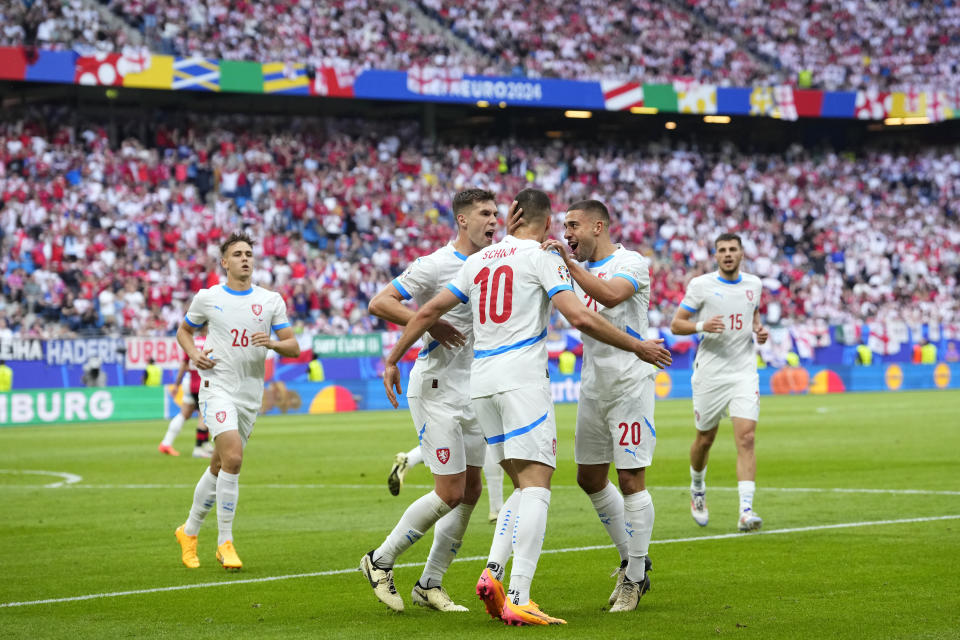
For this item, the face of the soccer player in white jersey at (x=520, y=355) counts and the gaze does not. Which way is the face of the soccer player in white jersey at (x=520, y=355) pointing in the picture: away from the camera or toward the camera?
away from the camera

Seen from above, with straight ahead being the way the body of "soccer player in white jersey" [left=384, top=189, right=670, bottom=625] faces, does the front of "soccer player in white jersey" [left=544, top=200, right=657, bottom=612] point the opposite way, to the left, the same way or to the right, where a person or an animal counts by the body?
the opposite way

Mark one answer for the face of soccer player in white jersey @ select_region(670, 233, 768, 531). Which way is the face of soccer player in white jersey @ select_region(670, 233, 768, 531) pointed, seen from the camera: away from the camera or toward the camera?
toward the camera

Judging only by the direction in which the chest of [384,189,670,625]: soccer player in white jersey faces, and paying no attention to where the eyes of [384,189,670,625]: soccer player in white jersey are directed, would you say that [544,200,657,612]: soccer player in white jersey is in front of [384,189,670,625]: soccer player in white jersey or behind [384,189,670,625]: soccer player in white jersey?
in front

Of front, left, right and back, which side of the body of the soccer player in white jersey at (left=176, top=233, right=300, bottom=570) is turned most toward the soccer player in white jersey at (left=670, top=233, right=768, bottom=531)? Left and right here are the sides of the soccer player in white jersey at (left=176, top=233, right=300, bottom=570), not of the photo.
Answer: left

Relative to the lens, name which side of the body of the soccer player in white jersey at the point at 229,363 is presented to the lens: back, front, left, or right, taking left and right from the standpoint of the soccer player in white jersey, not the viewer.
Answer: front

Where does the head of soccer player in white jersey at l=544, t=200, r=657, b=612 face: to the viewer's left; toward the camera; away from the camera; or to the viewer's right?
to the viewer's left

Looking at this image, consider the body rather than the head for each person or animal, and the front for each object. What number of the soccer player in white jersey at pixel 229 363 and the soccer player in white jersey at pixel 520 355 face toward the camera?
1

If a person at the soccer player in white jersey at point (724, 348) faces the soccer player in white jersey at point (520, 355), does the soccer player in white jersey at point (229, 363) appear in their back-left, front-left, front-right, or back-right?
front-right

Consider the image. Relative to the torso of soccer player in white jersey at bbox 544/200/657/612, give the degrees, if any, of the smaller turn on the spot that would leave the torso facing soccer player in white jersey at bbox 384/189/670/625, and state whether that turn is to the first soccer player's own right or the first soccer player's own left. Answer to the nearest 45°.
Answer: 0° — they already face them

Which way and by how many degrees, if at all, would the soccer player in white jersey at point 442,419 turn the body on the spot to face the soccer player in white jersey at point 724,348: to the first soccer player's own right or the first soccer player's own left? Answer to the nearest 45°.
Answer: approximately 90° to the first soccer player's own left

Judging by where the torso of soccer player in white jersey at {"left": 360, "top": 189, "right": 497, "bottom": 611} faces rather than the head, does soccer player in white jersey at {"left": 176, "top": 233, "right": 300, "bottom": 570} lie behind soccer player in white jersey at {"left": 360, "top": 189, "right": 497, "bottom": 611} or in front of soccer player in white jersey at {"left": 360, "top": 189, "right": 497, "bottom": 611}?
behind

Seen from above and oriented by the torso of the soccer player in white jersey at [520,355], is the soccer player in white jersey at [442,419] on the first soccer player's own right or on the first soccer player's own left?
on the first soccer player's own left

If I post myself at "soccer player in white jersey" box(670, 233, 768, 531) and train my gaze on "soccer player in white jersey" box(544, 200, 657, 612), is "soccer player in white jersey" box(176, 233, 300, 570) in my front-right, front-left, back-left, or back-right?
front-right

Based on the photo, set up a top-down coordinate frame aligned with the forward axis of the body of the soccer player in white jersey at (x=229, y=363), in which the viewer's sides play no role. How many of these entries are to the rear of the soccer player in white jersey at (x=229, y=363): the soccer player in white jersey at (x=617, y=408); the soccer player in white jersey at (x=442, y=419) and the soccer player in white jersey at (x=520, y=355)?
0

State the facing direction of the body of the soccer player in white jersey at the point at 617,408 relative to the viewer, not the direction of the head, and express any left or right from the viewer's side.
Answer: facing the viewer and to the left of the viewer

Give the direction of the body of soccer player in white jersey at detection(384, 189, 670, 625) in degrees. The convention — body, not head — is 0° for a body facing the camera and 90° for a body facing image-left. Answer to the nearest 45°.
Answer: approximately 225°

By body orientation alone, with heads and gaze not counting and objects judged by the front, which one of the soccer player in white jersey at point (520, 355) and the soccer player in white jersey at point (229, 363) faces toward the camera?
the soccer player in white jersey at point (229, 363)
